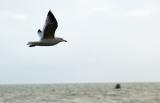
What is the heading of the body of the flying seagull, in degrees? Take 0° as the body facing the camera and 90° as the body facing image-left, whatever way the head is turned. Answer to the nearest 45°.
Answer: approximately 270°
